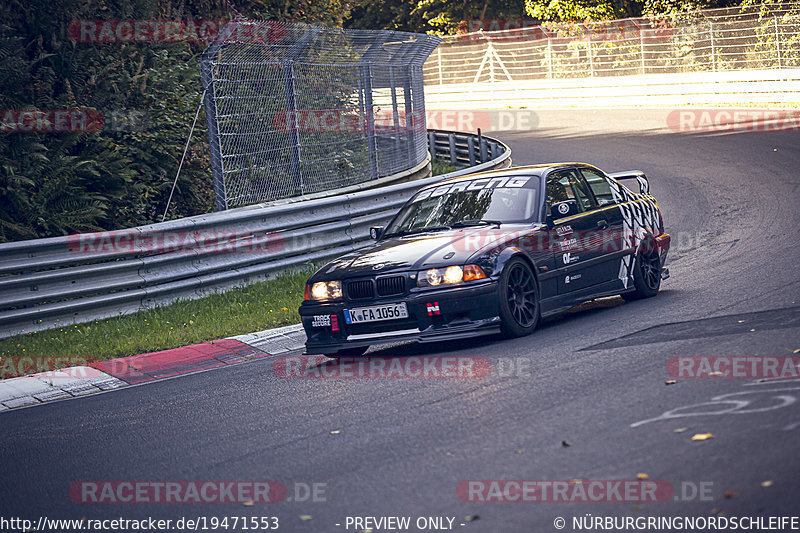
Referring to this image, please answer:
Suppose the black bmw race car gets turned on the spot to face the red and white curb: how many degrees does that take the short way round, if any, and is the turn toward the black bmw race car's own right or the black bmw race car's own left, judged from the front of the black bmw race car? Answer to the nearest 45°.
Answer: approximately 45° to the black bmw race car's own right

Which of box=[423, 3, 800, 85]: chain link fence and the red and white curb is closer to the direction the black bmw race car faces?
the red and white curb

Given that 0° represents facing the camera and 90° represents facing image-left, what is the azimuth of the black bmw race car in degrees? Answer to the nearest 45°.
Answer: approximately 45°

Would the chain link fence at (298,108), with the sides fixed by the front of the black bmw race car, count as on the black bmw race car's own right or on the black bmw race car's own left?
on the black bmw race car's own right

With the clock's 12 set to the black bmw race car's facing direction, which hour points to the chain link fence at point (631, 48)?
The chain link fence is roughly at 5 o'clock from the black bmw race car.

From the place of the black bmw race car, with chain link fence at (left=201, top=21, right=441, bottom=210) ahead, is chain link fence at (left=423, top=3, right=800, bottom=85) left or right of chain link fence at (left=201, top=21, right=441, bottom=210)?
right
